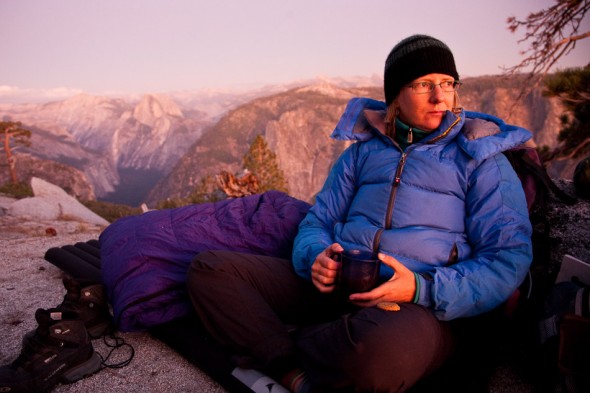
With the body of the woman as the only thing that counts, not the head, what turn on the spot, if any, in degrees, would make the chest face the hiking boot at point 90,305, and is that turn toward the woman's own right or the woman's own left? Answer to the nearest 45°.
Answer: approximately 45° to the woman's own right

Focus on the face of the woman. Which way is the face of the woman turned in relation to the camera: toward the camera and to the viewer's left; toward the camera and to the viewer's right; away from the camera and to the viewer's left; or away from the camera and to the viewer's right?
toward the camera and to the viewer's right

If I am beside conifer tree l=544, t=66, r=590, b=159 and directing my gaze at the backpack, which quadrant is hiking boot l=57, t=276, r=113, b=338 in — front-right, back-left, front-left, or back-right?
front-right

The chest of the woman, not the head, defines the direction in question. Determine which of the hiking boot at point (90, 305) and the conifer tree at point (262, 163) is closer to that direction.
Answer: the hiking boot

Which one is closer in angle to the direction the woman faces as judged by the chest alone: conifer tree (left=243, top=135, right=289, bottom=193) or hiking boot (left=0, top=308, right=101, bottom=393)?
the hiking boot

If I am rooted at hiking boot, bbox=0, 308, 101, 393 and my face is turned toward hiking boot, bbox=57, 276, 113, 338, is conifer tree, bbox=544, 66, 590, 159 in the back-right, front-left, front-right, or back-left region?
front-right

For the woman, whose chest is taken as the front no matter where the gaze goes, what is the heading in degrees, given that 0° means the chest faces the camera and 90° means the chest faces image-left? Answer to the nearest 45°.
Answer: approximately 45°

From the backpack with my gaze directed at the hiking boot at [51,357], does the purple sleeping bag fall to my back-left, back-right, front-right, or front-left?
front-right

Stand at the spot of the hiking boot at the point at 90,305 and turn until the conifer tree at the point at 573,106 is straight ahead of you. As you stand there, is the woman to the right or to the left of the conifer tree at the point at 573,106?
right

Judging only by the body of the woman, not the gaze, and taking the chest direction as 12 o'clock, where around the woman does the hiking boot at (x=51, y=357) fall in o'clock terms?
The hiking boot is roughly at 1 o'clock from the woman.

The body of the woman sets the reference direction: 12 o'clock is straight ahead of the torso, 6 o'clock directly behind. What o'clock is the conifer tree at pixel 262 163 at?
The conifer tree is roughly at 4 o'clock from the woman.
